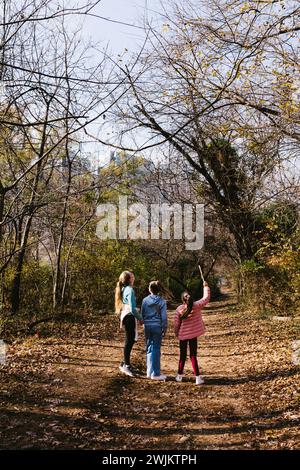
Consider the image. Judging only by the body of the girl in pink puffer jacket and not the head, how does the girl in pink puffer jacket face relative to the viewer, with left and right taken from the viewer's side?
facing away from the viewer

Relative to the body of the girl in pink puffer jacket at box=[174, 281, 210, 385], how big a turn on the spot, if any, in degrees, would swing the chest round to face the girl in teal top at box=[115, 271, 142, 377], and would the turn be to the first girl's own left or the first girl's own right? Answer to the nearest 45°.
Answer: approximately 90° to the first girl's own left
